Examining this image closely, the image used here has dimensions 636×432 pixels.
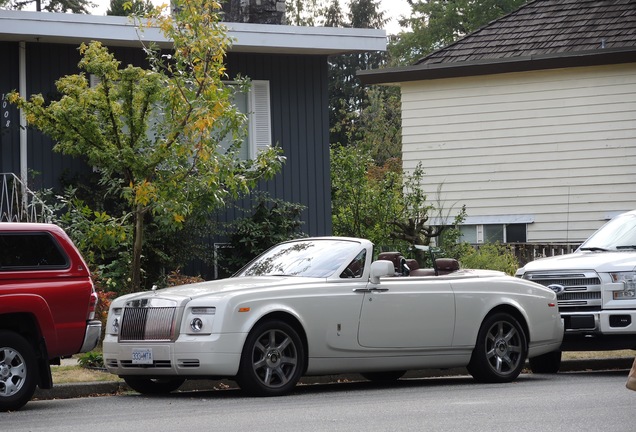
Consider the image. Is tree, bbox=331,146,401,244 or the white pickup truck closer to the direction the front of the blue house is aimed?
the white pickup truck

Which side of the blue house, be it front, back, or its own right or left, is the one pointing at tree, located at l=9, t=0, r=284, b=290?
front

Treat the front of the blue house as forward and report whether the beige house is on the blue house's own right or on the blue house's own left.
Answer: on the blue house's own left

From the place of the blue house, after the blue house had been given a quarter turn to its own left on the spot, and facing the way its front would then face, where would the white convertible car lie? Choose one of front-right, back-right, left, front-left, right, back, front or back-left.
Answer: right

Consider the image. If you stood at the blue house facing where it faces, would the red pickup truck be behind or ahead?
ahead

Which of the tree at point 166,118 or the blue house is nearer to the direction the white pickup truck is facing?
the tree

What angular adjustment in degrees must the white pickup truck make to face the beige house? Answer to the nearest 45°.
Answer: approximately 135° to its right

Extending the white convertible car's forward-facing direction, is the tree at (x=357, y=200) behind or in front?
behind

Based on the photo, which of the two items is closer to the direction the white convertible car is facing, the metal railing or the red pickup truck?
the red pickup truck

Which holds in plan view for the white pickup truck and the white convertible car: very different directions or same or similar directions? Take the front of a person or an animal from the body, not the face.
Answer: same or similar directions

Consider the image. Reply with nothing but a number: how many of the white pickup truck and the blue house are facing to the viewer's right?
0

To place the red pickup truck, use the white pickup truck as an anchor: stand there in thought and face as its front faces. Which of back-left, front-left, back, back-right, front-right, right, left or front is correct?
front

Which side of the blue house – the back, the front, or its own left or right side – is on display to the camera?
front
